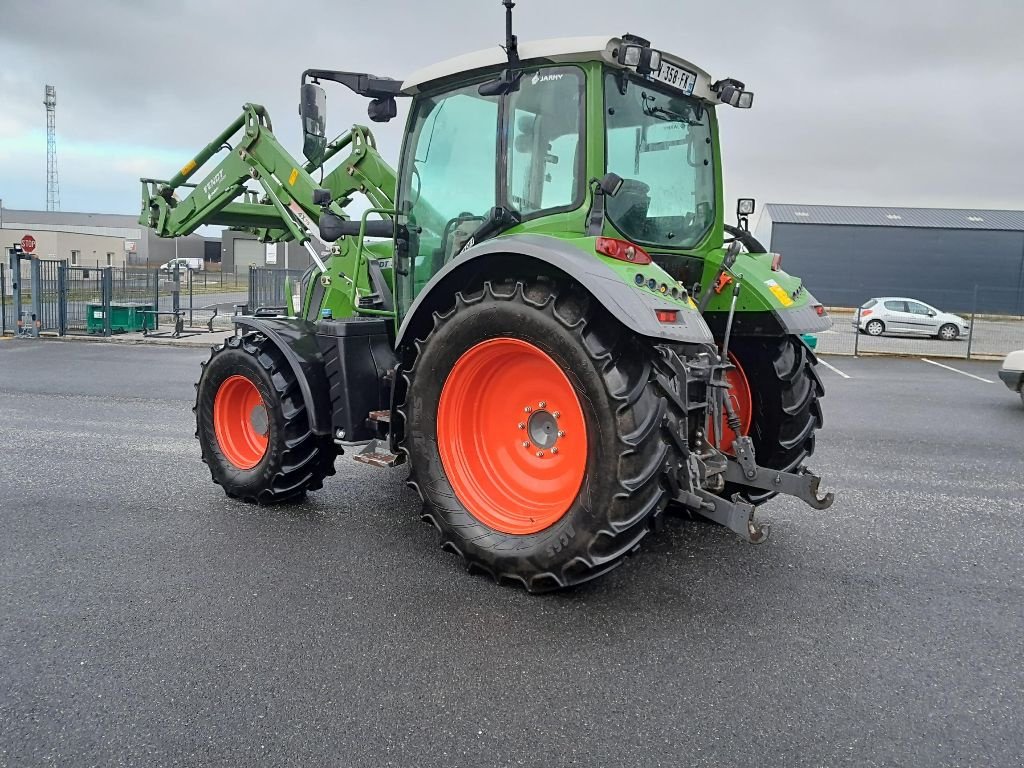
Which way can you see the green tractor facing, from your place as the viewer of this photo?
facing away from the viewer and to the left of the viewer

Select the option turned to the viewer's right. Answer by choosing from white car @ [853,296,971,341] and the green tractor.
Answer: the white car

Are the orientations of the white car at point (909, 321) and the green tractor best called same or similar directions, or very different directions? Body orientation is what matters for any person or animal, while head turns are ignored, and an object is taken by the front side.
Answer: very different directions

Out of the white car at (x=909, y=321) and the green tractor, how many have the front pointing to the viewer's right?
1

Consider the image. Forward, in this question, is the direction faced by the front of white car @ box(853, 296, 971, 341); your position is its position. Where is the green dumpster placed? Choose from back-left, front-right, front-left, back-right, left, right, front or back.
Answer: back-right

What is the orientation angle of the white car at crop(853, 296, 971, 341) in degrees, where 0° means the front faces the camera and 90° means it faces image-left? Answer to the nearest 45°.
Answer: approximately 270°

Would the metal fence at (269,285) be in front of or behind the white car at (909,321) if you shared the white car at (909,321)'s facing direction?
behind

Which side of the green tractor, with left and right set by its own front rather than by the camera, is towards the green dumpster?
front

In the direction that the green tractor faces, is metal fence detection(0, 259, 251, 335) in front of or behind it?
in front

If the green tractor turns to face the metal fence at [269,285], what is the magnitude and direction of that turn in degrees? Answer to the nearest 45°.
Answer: approximately 45° to its right

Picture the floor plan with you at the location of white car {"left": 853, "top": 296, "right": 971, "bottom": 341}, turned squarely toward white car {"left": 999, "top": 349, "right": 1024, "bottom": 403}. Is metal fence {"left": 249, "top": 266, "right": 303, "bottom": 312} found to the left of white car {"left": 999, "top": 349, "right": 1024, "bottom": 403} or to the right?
right

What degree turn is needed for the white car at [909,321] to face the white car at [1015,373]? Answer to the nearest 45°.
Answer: approximately 90° to its right

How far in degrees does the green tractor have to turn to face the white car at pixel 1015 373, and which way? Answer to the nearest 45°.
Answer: approximately 90° to its right

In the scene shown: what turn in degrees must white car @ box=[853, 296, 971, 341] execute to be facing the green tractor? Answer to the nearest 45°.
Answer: approximately 90° to its right
